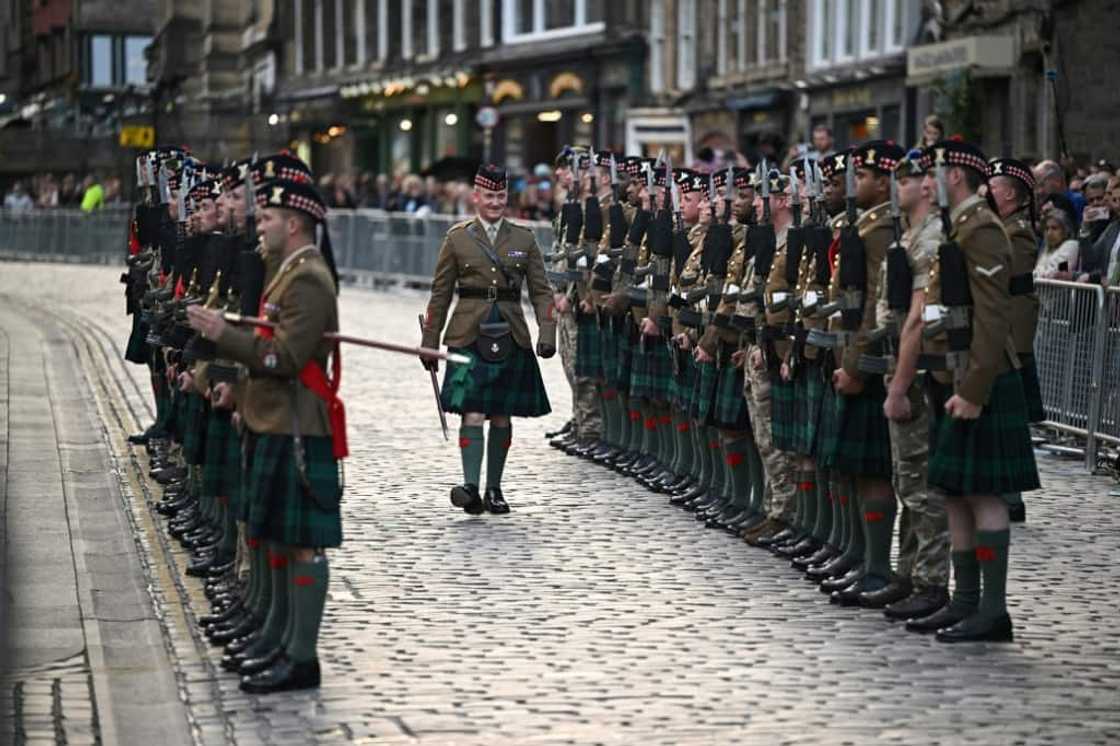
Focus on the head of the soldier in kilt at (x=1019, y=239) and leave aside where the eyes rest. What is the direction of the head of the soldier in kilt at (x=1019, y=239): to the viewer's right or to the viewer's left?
to the viewer's left

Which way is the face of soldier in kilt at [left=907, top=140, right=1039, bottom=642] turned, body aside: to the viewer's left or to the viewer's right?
to the viewer's left

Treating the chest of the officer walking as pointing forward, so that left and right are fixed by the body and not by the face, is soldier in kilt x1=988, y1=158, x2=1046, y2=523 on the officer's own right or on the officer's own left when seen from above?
on the officer's own left

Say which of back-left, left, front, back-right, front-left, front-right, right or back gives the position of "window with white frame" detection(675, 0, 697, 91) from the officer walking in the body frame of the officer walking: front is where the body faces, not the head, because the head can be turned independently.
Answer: back

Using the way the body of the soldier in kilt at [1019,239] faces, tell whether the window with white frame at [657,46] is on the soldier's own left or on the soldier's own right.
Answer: on the soldier's own right

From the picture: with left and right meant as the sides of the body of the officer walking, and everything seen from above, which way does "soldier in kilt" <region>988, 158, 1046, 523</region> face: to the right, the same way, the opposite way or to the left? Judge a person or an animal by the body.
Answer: to the right

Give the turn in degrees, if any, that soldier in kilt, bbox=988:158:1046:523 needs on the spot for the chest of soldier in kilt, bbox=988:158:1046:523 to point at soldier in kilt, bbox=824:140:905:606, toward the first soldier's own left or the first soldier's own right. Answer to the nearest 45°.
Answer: approximately 90° to the first soldier's own left

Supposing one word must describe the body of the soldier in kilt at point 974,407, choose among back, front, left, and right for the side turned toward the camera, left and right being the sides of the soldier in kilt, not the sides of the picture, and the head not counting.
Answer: left

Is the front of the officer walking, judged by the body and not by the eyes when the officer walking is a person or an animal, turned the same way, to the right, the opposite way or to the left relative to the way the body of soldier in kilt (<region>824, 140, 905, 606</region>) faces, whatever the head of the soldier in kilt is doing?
to the left

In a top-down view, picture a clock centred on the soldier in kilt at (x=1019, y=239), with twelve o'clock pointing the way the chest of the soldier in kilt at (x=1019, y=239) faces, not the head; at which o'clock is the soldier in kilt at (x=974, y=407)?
the soldier in kilt at (x=974, y=407) is roughly at 9 o'clock from the soldier in kilt at (x=1019, y=239).

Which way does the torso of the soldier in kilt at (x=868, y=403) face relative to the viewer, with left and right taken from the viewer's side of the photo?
facing to the left of the viewer
